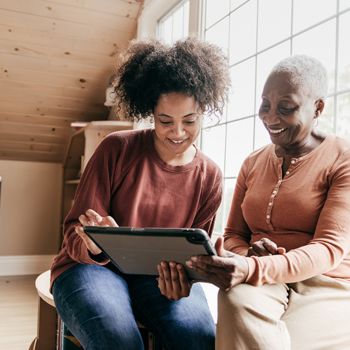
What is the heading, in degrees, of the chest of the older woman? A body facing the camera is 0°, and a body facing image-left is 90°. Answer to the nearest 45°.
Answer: approximately 45°
